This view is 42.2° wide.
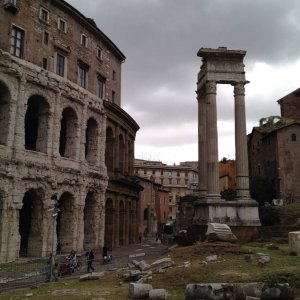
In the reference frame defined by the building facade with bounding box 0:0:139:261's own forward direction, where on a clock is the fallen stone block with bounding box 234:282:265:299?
The fallen stone block is roughly at 1 o'clock from the building facade.

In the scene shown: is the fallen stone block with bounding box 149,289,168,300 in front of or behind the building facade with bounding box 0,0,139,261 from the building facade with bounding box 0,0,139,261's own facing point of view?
in front

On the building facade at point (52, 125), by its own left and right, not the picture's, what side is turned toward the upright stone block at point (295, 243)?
front

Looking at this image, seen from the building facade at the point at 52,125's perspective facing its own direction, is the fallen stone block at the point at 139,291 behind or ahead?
ahead

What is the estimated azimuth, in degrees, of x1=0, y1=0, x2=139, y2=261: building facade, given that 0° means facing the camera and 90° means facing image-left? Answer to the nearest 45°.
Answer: approximately 315°

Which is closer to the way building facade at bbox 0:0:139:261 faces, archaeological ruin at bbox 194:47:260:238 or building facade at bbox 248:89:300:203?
the archaeological ruin

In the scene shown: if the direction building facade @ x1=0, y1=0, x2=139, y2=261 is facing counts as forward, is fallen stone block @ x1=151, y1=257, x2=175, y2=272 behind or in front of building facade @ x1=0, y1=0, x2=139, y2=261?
in front

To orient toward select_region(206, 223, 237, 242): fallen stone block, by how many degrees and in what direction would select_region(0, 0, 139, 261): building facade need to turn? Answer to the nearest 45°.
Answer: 0° — it already faces it

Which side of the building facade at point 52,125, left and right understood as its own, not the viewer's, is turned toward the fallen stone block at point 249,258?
front

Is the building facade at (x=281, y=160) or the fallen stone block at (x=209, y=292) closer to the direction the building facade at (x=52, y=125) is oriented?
the fallen stone block
